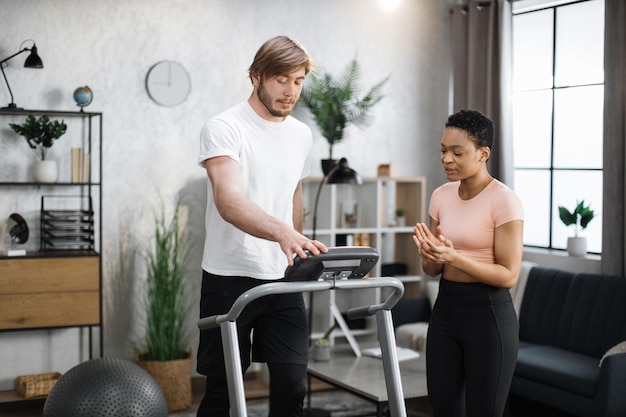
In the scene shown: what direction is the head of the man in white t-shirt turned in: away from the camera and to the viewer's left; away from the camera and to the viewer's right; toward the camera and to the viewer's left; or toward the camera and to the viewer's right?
toward the camera and to the viewer's right

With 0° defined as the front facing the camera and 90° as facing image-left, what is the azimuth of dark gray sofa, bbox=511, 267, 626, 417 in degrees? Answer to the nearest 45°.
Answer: approximately 45°

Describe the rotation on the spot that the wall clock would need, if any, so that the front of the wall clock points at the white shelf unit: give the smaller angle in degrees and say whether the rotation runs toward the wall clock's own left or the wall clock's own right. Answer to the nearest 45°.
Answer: approximately 90° to the wall clock's own left

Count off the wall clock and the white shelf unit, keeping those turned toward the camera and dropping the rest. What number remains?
2

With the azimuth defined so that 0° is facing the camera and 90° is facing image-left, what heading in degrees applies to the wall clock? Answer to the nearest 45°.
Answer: approximately 0°

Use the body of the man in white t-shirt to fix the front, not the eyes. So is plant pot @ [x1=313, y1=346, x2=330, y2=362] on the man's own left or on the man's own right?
on the man's own left

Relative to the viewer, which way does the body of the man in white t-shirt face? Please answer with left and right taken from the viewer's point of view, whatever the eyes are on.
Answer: facing the viewer and to the right of the viewer

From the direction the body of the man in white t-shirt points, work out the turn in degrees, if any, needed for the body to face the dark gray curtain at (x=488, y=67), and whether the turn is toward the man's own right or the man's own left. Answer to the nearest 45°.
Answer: approximately 90° to the man's own left
